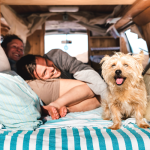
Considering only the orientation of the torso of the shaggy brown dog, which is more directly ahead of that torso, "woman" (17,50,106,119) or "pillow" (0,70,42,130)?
the pillow

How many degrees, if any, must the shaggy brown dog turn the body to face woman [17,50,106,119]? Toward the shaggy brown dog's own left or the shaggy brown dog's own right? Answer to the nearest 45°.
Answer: approximately 135° to the shaggy brown dog's own right

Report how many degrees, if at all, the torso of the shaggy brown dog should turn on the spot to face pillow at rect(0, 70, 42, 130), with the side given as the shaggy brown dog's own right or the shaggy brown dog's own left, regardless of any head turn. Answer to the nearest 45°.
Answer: approximately 45° to the shaggy brown dog's own right

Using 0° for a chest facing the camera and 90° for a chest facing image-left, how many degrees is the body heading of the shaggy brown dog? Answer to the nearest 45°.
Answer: approximately 0°
